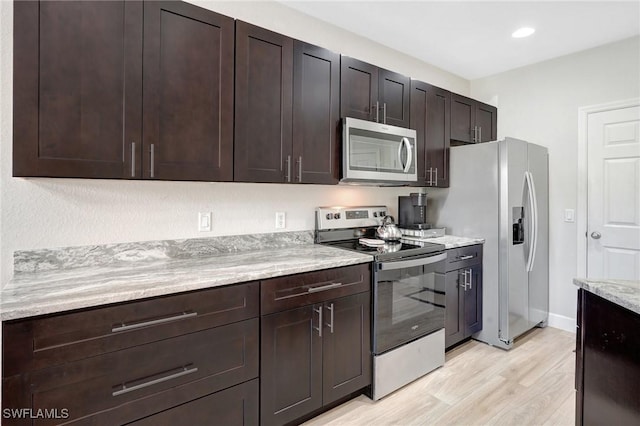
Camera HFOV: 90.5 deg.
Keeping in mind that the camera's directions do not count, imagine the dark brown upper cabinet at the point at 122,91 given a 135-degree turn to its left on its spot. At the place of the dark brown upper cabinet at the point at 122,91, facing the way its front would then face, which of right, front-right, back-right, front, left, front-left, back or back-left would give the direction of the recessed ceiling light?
front-right

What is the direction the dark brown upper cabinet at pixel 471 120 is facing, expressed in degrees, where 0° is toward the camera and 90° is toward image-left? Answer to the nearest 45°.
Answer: approximately 315°

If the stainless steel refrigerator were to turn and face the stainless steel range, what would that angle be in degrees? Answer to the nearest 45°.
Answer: approximately 90° to its right

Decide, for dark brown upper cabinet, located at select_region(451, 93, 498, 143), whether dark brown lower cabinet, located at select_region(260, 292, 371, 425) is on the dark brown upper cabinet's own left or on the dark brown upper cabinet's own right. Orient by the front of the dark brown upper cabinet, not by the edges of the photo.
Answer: on the dark brown upper cabinet's own right

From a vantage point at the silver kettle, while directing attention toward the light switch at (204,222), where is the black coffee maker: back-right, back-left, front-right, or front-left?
back-right

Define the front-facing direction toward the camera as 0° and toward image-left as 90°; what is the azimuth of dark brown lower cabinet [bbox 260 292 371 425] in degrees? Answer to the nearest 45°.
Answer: approximately 315°

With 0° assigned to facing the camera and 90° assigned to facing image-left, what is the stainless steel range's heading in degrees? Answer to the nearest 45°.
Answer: approximately 315°

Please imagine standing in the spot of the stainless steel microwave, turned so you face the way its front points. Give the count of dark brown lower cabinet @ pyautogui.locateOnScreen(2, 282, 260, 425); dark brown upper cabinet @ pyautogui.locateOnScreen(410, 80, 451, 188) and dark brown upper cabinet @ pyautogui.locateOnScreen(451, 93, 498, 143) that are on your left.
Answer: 2

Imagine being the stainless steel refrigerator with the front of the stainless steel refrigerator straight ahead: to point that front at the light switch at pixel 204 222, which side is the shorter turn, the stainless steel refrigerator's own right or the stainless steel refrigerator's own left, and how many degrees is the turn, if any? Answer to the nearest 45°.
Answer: approximately 90° to the stainless steel refrigerator's own right

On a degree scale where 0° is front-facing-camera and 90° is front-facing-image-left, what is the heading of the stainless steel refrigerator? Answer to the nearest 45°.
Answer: approximately 315°
